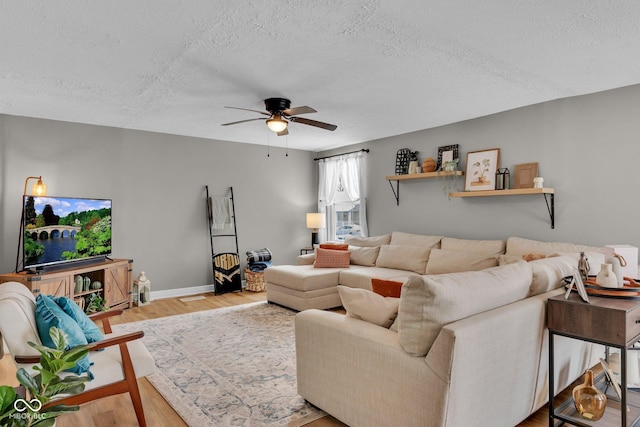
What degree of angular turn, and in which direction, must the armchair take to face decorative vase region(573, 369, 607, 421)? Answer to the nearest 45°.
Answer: approximately 45° to its right

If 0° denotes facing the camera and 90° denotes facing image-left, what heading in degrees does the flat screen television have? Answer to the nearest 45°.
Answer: approximately 315°

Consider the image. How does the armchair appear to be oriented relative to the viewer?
to the viewer's right

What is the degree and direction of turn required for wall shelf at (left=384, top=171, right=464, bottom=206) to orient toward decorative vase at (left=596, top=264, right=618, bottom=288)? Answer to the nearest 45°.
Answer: approximately 90° to its left

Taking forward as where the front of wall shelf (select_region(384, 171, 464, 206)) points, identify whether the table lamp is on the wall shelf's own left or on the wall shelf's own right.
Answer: on the wall shelf's own right

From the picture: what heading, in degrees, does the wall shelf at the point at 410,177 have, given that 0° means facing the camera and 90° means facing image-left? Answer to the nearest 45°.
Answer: approximately 45°

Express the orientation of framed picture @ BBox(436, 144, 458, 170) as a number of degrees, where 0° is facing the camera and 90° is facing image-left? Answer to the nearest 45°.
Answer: approximately 45°

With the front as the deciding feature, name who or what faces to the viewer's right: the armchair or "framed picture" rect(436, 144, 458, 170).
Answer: the armchair

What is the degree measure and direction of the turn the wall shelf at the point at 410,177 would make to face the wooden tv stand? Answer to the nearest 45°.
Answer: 0° — it already faces it
